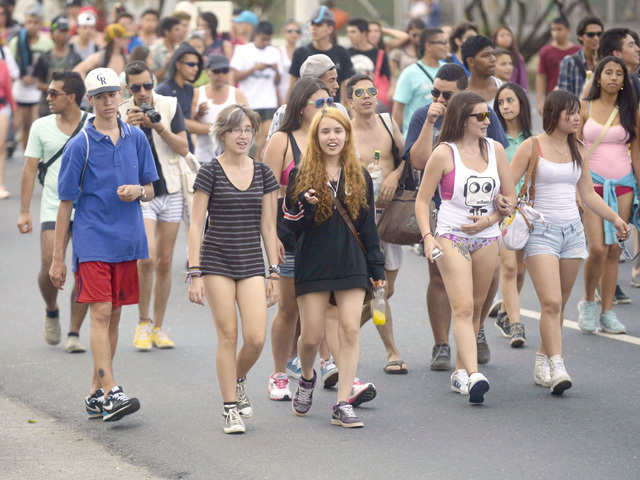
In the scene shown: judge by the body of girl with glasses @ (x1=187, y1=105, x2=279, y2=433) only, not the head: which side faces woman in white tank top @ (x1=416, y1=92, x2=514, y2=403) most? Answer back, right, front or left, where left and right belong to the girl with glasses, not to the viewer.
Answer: left

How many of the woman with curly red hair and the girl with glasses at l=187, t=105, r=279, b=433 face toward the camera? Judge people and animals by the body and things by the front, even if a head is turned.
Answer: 2

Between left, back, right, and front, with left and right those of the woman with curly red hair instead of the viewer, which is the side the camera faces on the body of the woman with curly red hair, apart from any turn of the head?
front

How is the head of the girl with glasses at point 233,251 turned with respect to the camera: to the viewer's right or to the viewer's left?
to the viewer's right

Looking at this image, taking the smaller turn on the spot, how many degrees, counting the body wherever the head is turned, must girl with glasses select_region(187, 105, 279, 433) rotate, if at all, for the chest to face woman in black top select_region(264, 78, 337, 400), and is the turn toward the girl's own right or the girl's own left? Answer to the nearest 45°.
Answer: approximately 135° to the girl's own left

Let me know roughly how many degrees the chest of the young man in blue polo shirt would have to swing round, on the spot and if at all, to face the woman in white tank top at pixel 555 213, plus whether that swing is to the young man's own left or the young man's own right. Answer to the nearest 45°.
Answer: approximately 45° to the young man's own left

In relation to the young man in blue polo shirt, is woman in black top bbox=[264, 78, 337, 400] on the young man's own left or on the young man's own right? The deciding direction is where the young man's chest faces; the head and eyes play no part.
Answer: on the young man's own left

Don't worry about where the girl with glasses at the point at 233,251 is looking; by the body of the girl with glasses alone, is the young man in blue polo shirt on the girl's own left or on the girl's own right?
on the girl's own right

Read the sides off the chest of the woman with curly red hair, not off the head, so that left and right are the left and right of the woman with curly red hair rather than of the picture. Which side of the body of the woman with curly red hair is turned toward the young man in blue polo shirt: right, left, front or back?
right

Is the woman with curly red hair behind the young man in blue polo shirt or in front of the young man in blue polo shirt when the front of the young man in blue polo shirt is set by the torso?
in front

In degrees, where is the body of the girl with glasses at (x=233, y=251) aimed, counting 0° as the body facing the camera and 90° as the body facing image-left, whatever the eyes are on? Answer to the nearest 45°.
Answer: approximately 0°

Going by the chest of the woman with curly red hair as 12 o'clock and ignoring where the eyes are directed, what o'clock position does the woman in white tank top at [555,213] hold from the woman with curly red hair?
The woman in white tank top is roughly at 8 o'clock from the woman with curly red hair.
